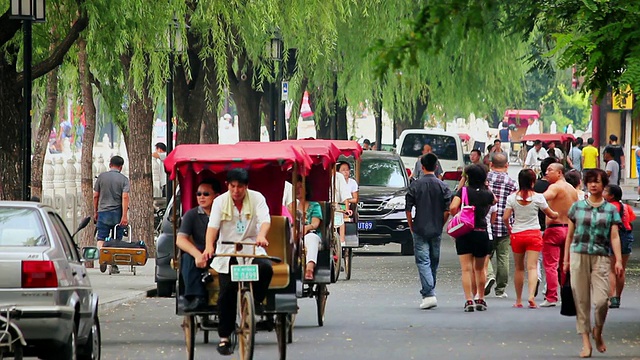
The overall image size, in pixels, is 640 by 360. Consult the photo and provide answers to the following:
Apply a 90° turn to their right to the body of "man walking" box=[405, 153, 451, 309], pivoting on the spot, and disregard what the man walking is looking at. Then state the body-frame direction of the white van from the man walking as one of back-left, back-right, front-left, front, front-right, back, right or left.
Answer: left

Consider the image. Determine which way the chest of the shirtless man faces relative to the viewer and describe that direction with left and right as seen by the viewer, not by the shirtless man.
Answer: facing away from the viewer and to the left of the viewer

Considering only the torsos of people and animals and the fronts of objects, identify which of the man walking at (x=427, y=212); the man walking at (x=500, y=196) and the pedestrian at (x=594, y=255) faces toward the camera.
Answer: the pedestrian

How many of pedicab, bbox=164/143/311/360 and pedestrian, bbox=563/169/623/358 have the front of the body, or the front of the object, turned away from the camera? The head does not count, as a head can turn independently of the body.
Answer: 0

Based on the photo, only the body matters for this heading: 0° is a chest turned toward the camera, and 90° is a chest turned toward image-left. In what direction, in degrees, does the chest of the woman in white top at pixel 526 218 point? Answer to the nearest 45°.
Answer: approximately 180°

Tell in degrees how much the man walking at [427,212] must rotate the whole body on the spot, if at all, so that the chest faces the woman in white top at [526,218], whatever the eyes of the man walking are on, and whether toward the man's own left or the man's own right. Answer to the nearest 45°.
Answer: approximately 90° to the man's own right

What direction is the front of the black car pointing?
toward the camera

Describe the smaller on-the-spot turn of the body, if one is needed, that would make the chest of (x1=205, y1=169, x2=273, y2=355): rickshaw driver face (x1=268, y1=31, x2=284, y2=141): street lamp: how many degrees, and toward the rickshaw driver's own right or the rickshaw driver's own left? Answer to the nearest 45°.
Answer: approximately 180°

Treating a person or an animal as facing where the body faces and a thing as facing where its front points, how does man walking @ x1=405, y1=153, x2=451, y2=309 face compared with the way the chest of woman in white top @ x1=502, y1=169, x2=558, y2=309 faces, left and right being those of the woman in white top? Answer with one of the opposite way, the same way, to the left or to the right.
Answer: the same way

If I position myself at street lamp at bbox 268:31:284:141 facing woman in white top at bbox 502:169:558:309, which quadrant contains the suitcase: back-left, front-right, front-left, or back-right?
front-right

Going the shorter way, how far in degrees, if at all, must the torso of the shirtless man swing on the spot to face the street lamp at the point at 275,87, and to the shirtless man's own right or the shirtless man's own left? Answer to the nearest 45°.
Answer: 0° — they already face it

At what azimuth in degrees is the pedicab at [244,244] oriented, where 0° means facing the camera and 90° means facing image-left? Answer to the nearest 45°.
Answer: approximately 0°

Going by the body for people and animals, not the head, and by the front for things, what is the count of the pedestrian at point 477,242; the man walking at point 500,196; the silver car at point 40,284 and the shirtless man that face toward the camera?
0

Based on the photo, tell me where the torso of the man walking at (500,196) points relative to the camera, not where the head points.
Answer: away from the camera

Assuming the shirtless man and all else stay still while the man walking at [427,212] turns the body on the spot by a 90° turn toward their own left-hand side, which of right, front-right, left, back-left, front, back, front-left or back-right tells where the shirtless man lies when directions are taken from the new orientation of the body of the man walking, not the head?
back
